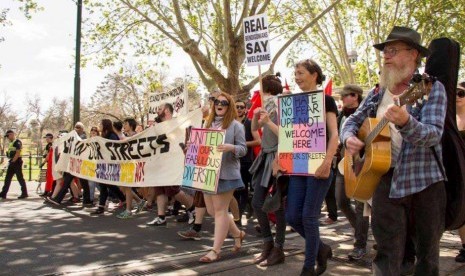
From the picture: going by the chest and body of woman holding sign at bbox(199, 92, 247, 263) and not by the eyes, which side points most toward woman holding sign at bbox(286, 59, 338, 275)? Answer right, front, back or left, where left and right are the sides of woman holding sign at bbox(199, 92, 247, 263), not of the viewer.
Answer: left

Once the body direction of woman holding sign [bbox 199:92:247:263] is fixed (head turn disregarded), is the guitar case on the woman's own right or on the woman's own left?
on the woman's own left

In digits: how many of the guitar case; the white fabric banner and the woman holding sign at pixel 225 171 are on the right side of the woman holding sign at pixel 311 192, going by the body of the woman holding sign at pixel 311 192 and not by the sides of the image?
2

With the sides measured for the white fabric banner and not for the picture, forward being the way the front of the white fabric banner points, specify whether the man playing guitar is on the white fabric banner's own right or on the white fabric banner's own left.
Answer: on the white fabric banner's own left

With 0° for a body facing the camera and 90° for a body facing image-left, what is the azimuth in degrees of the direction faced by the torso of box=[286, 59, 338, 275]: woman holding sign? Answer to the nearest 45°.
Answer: approximately 45°

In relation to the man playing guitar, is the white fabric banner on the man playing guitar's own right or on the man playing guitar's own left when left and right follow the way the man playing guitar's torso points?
on the man playing guitar's own right

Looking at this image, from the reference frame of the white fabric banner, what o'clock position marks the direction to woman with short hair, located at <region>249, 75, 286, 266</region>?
The woman with short hair is roughly at 10 o'clock from the white fabric banner.

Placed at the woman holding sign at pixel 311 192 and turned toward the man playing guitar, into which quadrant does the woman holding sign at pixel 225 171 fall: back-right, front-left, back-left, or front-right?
back-right

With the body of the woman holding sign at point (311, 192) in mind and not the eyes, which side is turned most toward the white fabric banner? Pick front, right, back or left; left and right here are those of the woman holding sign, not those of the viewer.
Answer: right

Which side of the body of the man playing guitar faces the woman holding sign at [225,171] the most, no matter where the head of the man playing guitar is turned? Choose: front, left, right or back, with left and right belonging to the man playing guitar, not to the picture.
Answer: right

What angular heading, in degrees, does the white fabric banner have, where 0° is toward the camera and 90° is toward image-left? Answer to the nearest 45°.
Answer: approximately 45°
